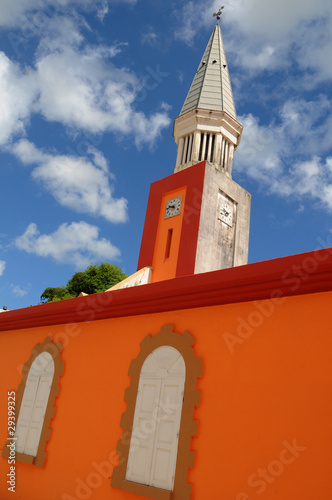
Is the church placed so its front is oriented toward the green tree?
no
